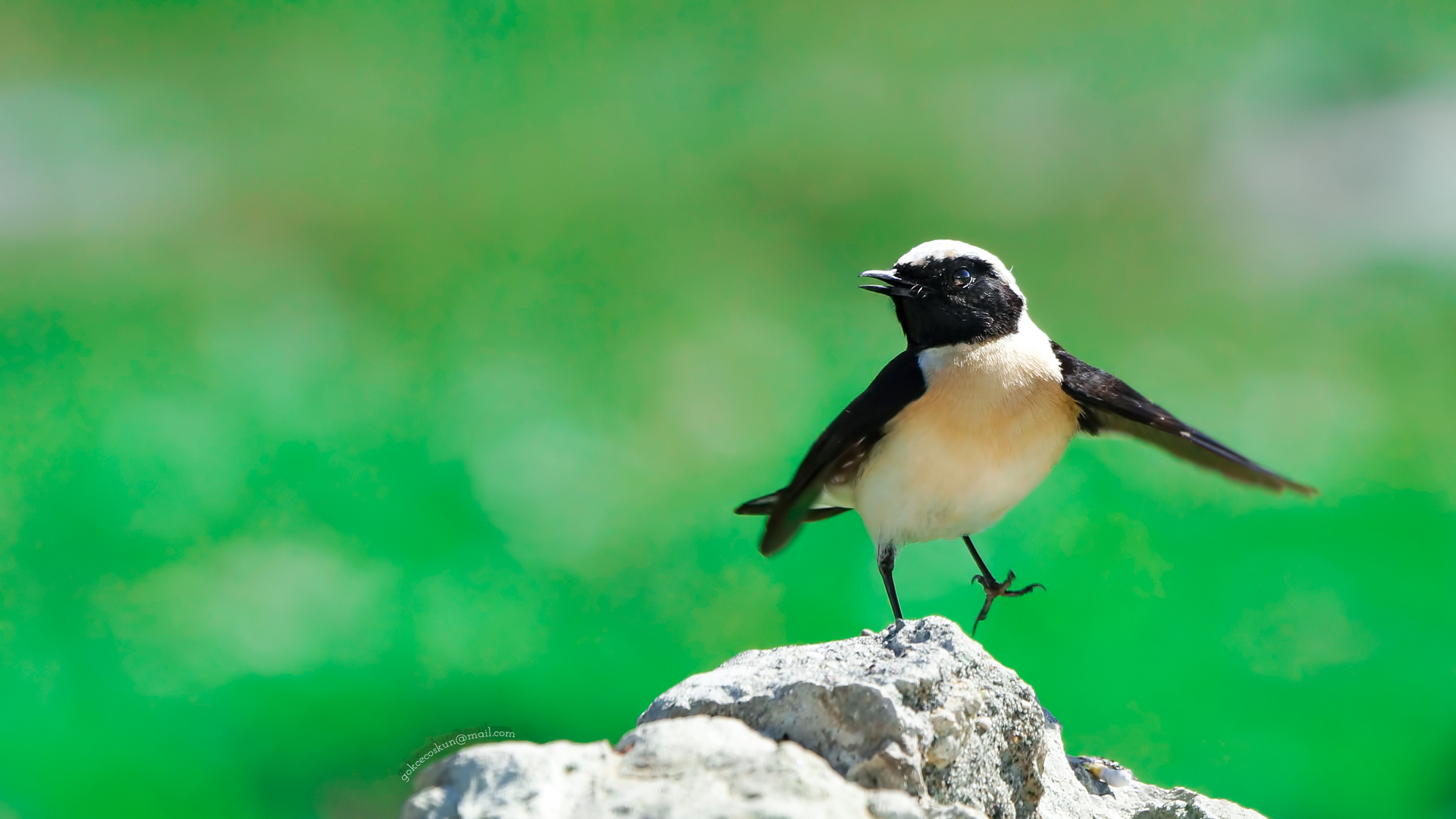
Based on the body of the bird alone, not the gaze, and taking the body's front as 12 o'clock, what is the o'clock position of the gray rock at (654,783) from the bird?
The gray rock is roughly at 2 o'clock from the bird.

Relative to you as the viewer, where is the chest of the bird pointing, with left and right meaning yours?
facing the viewer and to the right of the viewer
